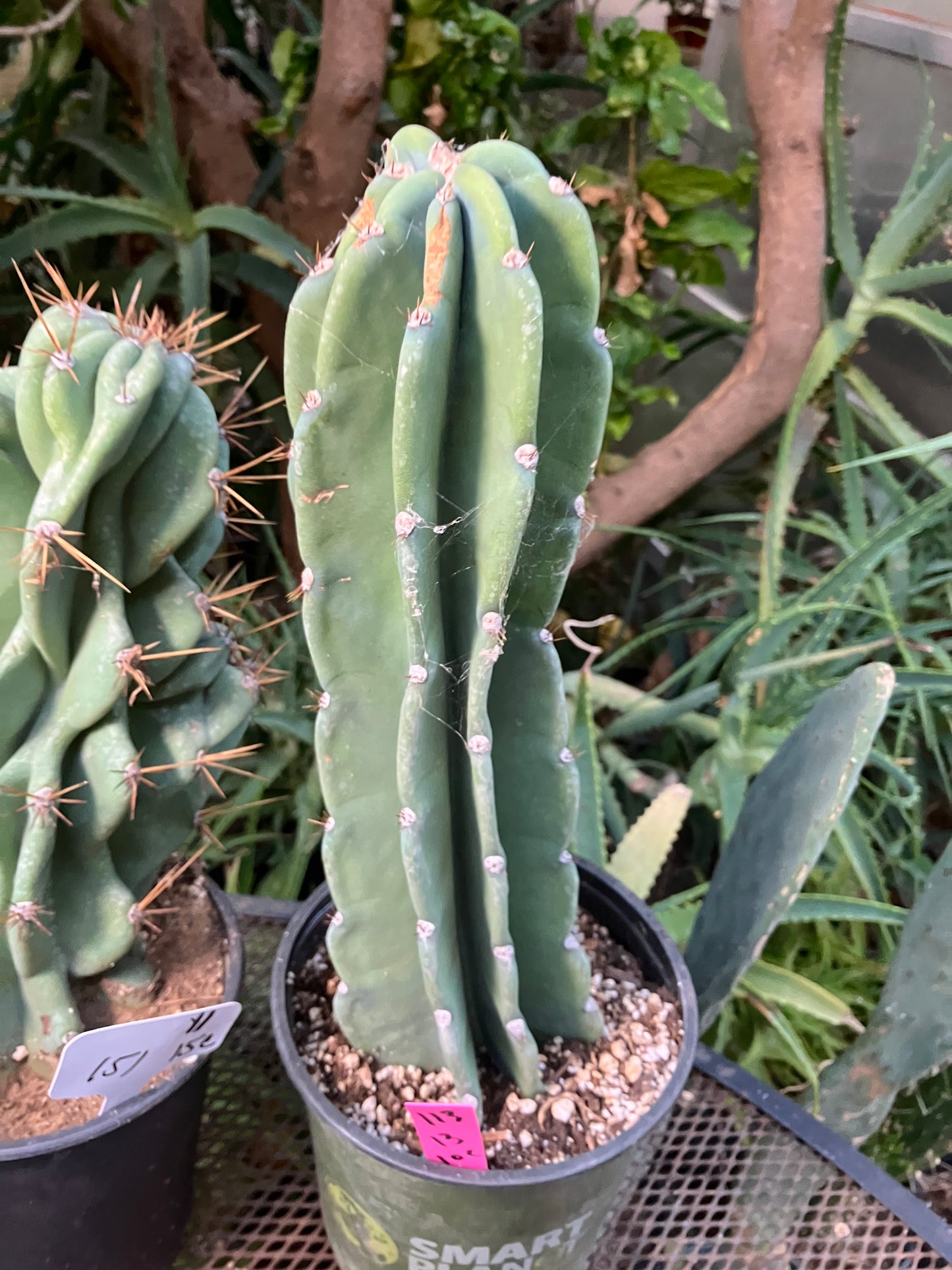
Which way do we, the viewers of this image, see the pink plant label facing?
facing the viewer

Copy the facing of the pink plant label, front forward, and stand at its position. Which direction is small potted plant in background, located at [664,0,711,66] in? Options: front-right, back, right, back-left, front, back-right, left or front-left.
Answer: back
